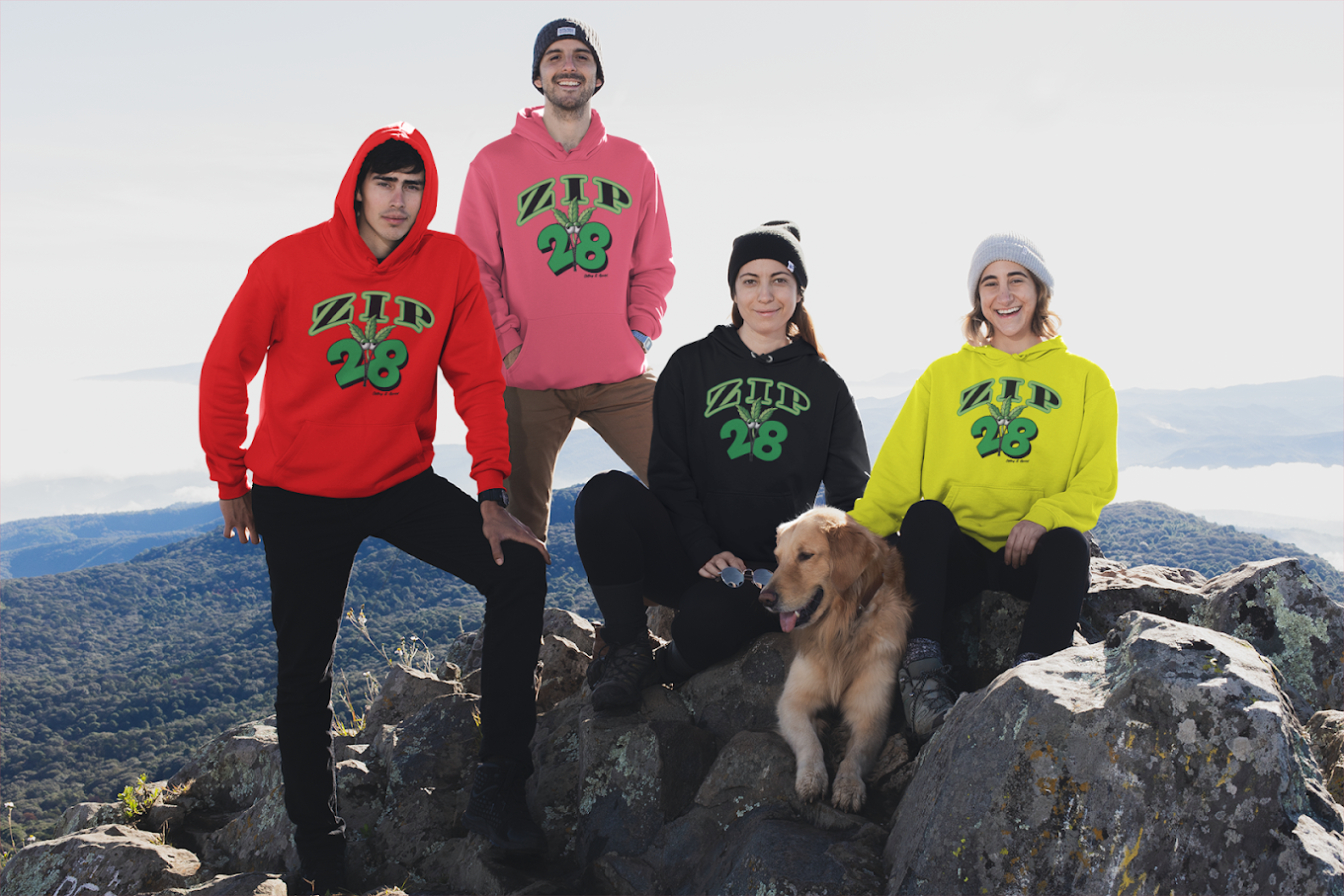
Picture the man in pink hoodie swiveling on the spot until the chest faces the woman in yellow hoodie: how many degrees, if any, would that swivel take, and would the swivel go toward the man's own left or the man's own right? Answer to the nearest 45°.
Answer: approximately 45° to the man's own left

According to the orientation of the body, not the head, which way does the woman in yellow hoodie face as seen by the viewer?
toward the camera

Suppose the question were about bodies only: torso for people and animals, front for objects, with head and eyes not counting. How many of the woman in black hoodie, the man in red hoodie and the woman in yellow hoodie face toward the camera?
3

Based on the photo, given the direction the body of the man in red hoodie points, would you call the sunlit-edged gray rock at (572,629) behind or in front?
behind

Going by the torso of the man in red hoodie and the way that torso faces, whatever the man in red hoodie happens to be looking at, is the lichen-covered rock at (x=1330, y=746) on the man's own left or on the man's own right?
on the man's own left

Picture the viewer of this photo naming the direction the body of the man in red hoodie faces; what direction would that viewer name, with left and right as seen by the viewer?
facing the viewer

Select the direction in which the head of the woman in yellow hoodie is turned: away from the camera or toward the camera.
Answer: toward the camera

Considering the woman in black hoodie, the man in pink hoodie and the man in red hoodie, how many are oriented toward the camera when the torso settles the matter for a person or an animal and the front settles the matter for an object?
3

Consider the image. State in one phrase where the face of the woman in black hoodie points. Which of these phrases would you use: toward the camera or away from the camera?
toward the camera

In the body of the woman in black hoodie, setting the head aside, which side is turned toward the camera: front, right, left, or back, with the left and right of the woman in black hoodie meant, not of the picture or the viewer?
front
